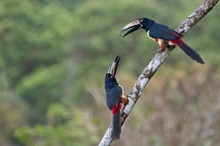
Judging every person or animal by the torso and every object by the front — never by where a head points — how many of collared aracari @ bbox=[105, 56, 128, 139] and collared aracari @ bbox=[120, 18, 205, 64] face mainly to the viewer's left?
1

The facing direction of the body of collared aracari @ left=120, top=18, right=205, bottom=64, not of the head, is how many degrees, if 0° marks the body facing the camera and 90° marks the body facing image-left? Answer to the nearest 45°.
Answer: approximately 90°

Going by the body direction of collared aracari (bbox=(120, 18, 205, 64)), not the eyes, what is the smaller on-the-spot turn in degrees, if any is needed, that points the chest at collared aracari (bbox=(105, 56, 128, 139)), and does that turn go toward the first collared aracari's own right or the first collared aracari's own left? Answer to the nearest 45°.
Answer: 0° — it already faces it

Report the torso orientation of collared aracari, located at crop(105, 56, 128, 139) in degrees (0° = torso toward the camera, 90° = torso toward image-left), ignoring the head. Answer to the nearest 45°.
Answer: approximately 225°
